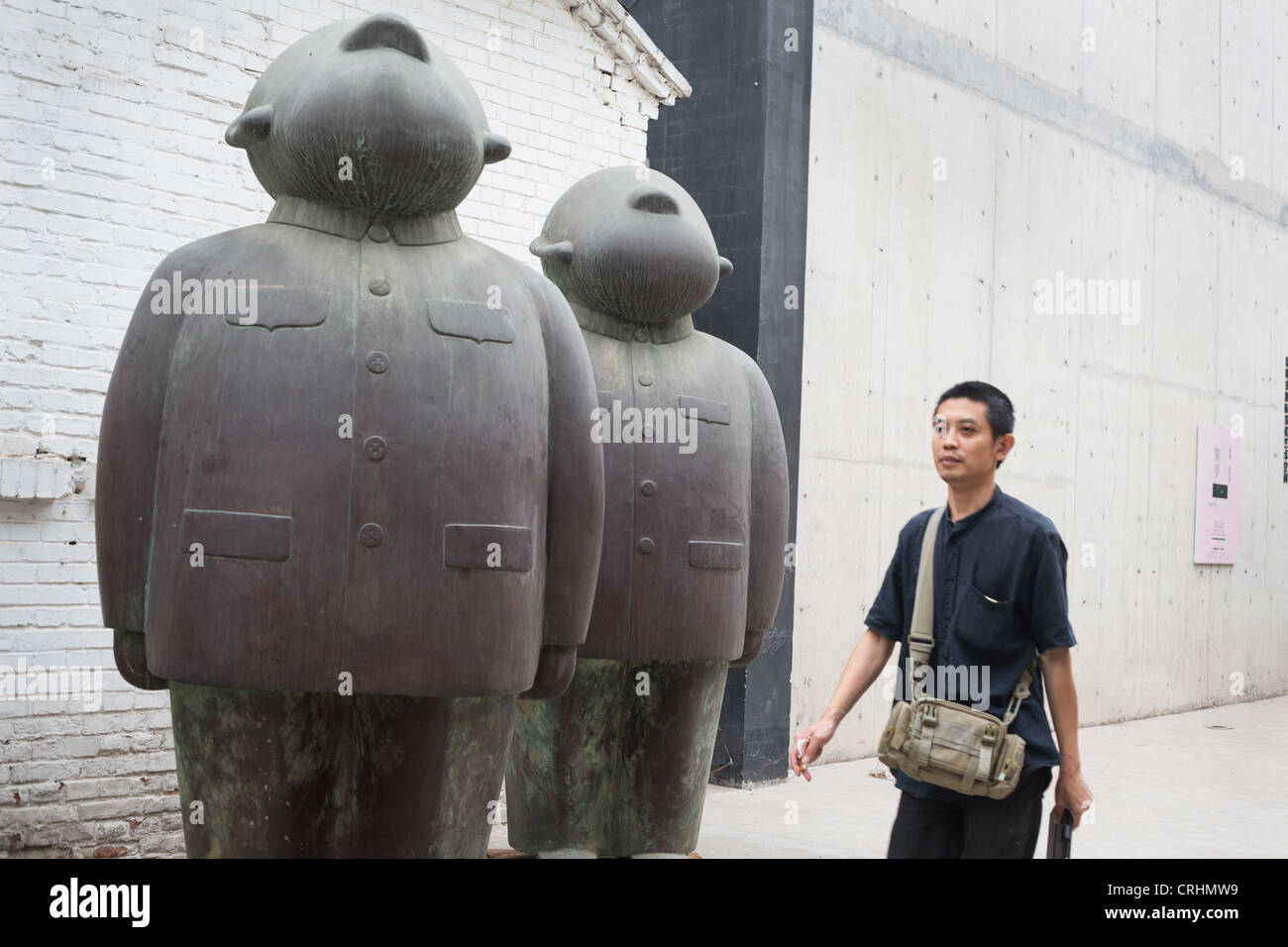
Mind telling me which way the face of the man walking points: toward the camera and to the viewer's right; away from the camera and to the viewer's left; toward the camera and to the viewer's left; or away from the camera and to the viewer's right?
toward the camera and to the viewer's left

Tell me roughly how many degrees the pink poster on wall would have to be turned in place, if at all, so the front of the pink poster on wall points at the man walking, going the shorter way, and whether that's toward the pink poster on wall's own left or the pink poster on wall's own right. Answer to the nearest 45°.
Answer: approximately 45° to the pink poster on wall's own right

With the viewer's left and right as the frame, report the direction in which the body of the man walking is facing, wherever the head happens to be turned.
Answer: facing the viewer and to the left of the viewer

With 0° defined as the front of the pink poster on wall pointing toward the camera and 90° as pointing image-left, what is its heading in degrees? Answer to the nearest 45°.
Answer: approximately 315°

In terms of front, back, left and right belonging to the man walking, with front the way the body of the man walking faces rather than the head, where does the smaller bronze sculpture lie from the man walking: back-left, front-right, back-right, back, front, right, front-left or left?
right

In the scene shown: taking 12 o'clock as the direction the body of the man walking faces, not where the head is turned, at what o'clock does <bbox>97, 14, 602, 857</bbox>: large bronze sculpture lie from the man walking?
The large bronze sculpture is roughly at 1 o'clock from the man walking.

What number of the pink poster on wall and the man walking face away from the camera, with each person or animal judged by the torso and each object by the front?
0

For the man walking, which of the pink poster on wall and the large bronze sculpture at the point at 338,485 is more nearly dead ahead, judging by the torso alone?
the large bronze sculpture

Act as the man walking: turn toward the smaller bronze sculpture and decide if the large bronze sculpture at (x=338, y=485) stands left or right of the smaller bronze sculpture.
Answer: left

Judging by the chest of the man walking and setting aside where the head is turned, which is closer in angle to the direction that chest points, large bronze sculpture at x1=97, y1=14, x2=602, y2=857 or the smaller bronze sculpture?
the large bronze sculpture
